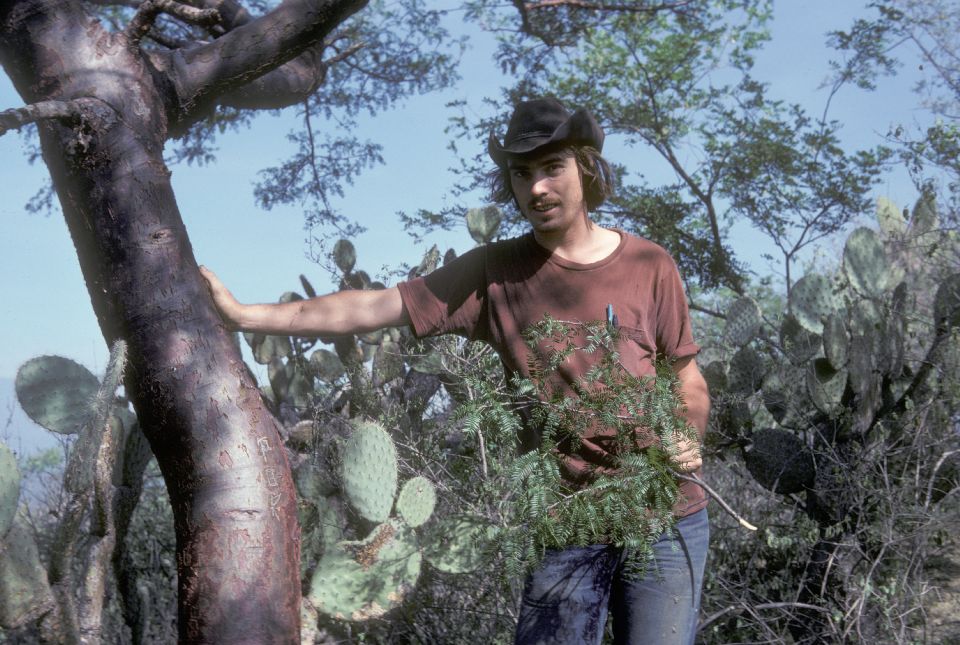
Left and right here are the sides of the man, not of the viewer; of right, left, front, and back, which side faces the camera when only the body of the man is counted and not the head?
front

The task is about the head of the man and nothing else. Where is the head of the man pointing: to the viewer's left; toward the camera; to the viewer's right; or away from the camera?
toward the camera

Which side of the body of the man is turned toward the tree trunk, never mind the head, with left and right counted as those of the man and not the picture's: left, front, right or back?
right
